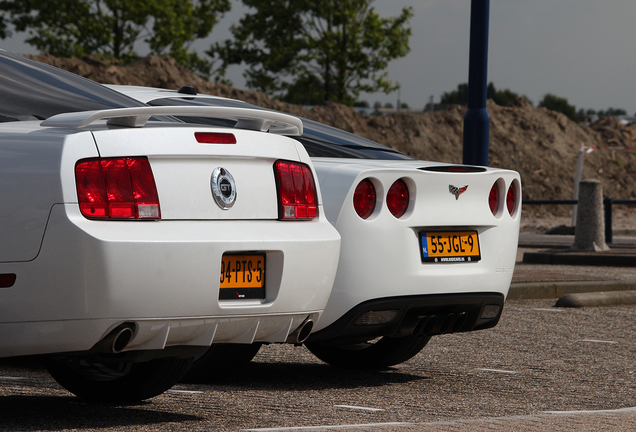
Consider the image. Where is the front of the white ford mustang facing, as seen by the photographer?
facing away from the viewer and to the left of the viewer

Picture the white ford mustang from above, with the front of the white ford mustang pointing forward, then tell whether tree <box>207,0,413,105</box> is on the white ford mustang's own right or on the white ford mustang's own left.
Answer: on the white ford mustang's own right

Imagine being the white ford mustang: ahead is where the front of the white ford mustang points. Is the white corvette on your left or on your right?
on your right

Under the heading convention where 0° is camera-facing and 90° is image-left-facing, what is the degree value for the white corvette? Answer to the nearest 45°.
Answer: approximately 135°

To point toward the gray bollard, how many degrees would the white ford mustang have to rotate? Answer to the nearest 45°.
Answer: approximately 90° to its right

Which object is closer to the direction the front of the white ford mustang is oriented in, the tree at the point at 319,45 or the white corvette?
the tree

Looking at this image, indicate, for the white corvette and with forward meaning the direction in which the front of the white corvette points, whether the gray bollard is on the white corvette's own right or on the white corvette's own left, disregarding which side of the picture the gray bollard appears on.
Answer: on the white corvette's own right

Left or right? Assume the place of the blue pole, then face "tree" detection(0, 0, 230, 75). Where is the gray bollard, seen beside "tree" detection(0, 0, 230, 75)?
right

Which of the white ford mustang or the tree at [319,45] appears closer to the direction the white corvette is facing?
the tree

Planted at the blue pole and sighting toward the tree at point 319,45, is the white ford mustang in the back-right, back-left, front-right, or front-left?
back-left
